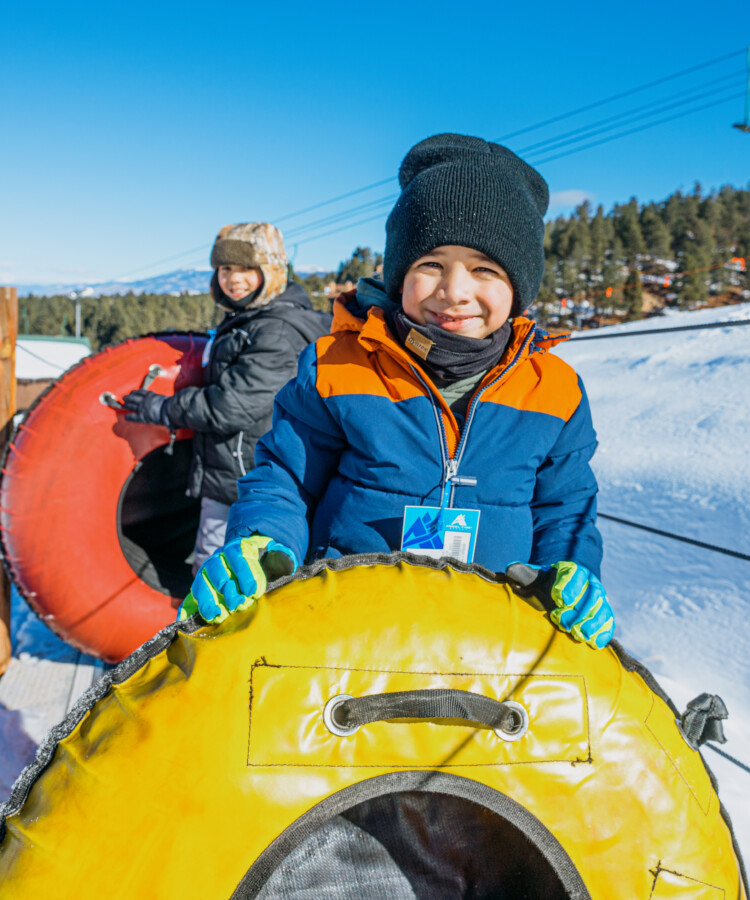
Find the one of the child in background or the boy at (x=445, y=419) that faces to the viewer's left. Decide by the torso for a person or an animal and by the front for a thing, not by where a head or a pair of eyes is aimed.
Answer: the child in background

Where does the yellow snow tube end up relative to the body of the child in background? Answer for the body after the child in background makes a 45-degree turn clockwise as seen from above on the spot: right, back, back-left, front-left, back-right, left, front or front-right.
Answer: back-left

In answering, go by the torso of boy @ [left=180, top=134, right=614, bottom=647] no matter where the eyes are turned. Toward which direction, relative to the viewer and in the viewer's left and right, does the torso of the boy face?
facing the viewer

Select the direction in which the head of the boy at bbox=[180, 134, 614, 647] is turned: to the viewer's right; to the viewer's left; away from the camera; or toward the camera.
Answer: toward the camera

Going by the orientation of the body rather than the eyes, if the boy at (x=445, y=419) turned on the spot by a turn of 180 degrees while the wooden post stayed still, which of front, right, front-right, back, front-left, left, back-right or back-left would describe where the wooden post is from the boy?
front-left

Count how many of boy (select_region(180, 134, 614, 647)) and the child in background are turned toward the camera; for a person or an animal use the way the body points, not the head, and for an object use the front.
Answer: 1
